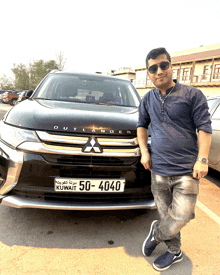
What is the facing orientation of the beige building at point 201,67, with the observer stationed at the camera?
facing the viewer and to the left of the viewer

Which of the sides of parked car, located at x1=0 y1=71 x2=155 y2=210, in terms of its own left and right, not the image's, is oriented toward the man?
front

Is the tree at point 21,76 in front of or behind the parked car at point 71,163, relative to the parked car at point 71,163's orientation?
behind

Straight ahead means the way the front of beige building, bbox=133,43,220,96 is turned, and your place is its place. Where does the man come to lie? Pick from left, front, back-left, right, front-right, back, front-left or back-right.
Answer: front-left

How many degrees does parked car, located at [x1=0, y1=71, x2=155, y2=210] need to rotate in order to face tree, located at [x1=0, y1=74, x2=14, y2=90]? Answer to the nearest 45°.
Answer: approximately 180°

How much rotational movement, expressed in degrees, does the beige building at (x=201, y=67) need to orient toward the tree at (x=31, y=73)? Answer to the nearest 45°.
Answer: approximately 45° to its right

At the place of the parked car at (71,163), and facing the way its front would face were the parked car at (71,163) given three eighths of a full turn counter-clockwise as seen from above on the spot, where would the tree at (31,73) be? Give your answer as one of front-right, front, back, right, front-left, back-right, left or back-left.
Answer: front-left

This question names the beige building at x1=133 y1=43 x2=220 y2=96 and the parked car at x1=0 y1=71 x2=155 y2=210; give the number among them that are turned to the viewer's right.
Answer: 0

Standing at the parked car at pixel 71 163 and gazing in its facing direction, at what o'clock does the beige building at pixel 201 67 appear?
The beige building is roughly at 7 o'clock from the parked car.

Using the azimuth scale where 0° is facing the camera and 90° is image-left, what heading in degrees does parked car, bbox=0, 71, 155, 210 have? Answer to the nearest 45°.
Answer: approximately 0°
